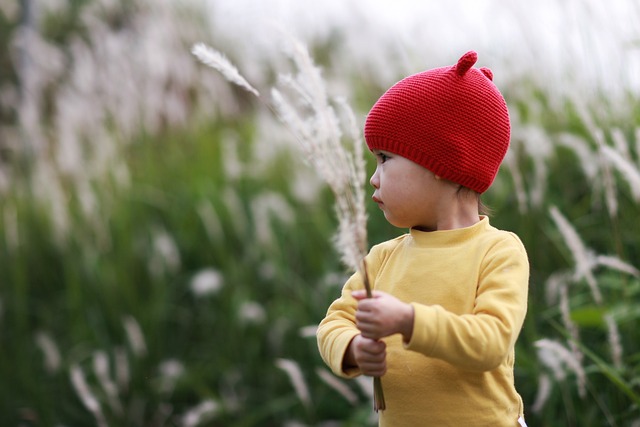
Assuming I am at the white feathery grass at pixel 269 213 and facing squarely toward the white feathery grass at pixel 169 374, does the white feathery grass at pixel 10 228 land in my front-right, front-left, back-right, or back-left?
front-right

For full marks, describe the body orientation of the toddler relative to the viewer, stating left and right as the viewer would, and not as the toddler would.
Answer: facing the viewer and to the left of the viewer

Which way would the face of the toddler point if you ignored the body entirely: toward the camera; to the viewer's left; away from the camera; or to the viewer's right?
to the viewer's left

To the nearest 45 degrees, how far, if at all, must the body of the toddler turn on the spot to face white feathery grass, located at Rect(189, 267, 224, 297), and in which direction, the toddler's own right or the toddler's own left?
approximately 90° to the toddler's own right

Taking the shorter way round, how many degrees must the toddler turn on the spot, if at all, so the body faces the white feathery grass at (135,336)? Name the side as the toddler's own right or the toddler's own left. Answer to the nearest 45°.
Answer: approximately 90° to the toddler's own right

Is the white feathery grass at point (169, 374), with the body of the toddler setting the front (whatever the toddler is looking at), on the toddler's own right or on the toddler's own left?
on the toddler's own right
